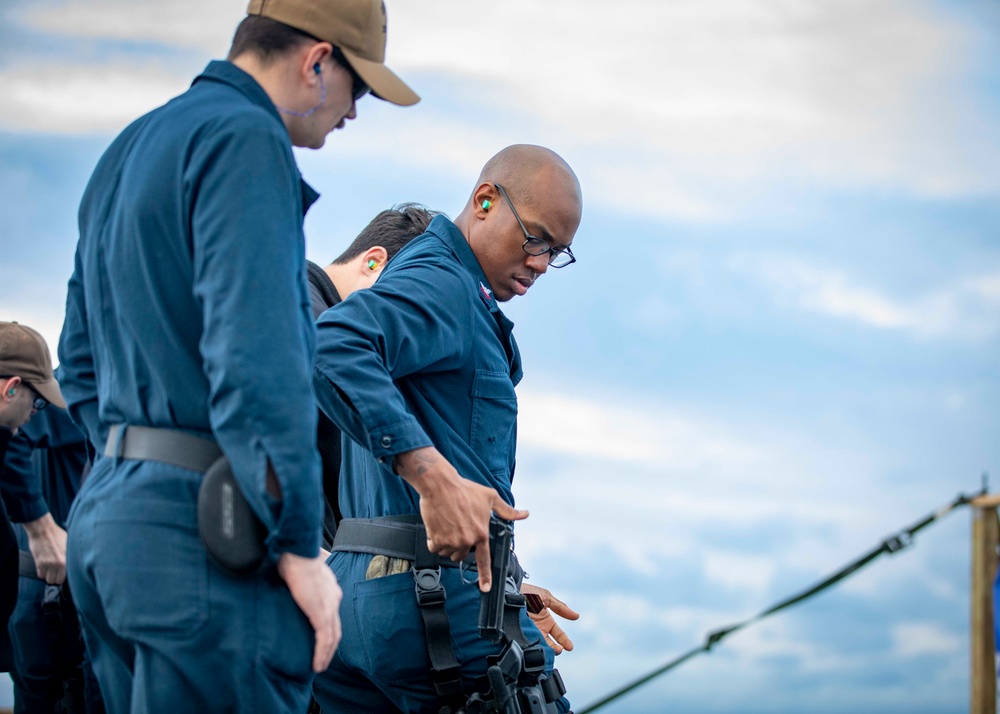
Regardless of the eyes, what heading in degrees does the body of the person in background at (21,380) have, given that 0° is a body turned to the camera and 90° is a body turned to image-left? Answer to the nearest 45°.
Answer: approximately 270°

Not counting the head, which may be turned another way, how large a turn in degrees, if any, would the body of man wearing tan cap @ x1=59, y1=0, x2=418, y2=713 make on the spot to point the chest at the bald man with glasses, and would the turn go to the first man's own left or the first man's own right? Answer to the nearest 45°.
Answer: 0° — they already face them

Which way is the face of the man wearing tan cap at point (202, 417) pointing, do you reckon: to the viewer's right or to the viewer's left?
to the viewer's right

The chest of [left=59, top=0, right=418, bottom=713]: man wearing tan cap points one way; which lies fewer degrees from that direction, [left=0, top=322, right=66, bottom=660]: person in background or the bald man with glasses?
the bald man with glasses

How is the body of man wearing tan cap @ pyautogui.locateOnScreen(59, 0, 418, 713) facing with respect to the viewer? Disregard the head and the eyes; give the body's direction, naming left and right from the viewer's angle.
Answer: facing away from the viewer and to the right of the viewer

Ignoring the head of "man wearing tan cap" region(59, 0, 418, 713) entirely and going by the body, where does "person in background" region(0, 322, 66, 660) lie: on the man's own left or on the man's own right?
on the man's own left
